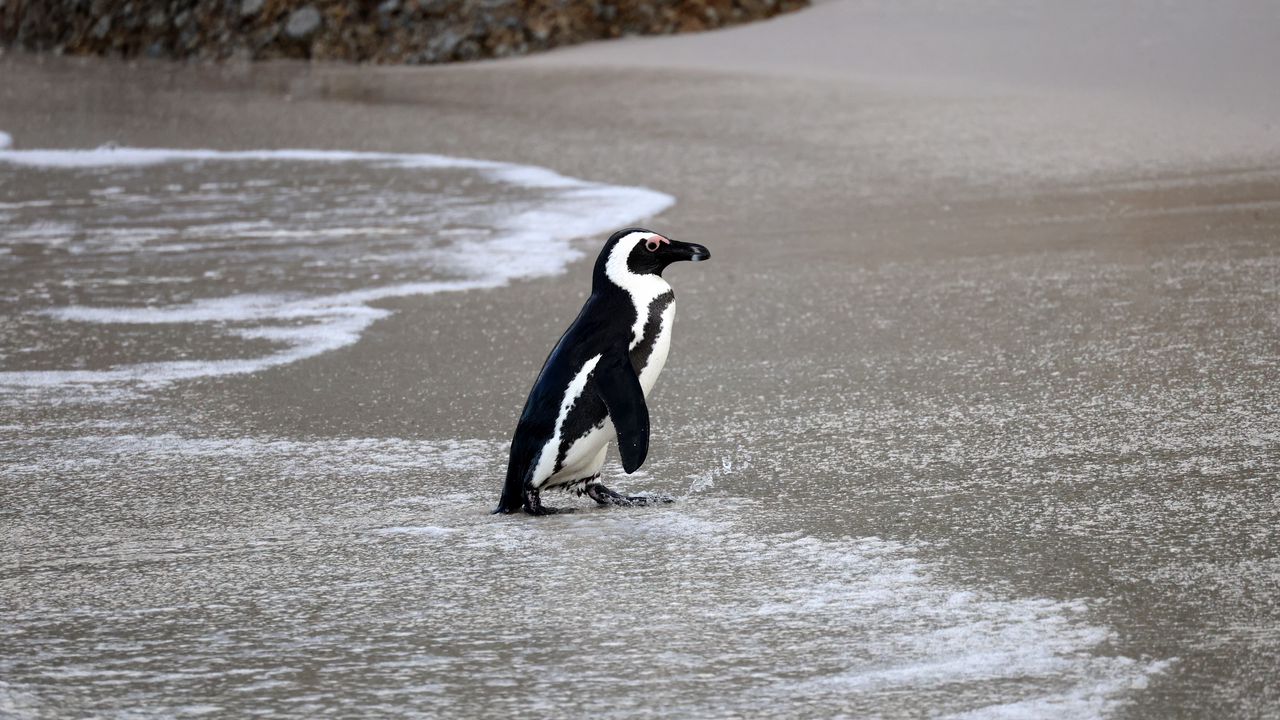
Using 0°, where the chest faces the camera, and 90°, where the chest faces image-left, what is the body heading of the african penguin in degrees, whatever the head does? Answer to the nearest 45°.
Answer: approximately 270°

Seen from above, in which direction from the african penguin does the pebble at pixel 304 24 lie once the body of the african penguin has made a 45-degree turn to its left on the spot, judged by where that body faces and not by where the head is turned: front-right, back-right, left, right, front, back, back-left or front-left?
front-left
